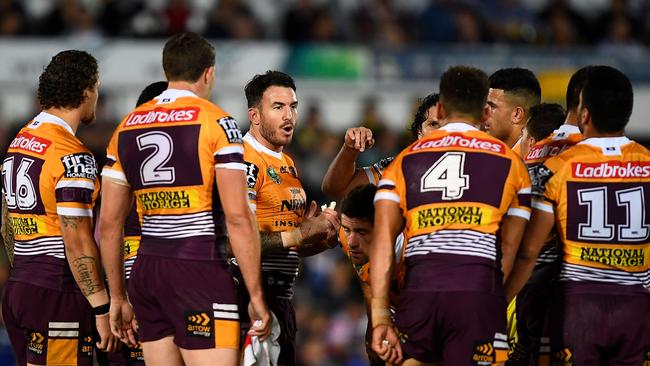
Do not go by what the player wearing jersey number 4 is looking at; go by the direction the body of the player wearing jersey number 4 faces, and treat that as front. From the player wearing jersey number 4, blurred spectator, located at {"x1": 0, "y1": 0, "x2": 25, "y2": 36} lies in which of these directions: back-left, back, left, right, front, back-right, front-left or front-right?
front-left

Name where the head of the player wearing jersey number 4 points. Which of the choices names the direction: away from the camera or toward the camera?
away from the camera

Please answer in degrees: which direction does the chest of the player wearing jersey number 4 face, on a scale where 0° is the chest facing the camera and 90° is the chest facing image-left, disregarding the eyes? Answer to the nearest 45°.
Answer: approximately 180°
